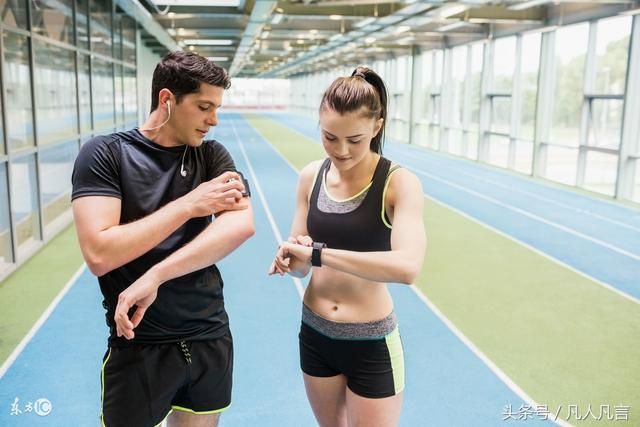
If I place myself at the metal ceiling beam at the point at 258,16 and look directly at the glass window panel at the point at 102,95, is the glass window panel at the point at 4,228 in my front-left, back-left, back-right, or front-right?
front-left

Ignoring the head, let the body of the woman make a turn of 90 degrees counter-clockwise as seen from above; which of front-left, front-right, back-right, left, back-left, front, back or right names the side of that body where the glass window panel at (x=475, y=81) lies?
back-left

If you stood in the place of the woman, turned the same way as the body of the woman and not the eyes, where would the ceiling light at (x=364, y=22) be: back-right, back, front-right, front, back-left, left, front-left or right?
back-right

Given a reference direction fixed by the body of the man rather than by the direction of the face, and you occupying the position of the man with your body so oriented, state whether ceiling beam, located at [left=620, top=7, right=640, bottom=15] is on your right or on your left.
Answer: on your left

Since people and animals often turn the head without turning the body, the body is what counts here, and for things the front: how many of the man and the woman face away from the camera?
0

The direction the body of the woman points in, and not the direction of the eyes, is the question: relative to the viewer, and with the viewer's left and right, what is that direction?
facing the viewer and to the left of the viewer

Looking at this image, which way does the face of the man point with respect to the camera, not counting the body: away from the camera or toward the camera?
toward the camera

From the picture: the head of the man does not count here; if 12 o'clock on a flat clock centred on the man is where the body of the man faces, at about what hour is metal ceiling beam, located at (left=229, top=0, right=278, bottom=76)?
The metal ceiling beam is roughly at 8 o'clock from the man.
